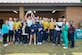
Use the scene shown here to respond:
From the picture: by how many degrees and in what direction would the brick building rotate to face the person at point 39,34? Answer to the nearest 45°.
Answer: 0° — it already faces them

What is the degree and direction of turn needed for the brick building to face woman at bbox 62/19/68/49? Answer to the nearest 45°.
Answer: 0° — it already faces them

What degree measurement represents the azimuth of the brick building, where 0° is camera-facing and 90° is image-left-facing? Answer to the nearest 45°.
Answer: approximately 0°
